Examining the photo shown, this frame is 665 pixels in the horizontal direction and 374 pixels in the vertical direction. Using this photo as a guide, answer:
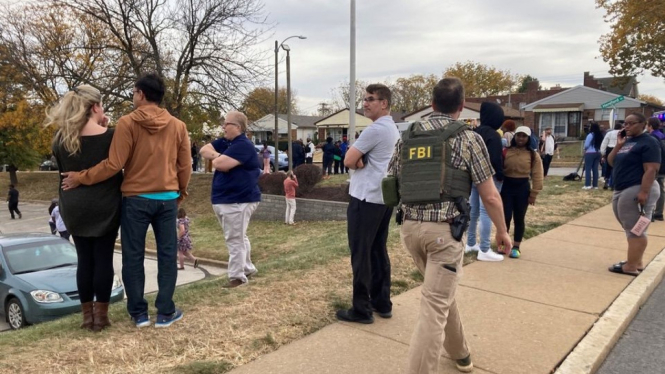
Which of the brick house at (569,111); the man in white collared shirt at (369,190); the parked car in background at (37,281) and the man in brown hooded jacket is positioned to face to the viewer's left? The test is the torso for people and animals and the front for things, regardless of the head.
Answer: the man in white collared shirt

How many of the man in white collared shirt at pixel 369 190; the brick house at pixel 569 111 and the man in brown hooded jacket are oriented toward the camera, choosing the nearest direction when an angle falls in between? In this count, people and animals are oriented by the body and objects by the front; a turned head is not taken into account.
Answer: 1

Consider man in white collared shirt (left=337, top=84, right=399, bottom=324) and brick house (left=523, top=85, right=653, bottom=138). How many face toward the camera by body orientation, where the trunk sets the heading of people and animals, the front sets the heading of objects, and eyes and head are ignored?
1

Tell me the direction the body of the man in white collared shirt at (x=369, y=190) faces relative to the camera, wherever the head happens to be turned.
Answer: to the viewer's left

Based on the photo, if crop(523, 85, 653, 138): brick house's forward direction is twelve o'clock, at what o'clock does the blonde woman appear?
The blonde woman is roughly at 12 o'clock from the brick house.

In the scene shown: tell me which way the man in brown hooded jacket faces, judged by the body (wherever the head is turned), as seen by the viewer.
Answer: away from the camera

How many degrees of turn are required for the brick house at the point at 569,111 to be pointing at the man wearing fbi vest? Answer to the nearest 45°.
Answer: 0° — it already faces them

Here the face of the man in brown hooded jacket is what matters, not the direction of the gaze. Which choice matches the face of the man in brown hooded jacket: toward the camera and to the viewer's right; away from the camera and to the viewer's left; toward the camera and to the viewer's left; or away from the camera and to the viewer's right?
away from the camera and to the viewer's left

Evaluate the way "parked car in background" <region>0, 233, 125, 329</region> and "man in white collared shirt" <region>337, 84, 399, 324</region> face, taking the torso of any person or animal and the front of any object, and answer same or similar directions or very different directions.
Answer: very different directions

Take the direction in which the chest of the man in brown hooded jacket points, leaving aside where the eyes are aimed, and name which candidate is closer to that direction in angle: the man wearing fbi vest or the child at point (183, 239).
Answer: the child

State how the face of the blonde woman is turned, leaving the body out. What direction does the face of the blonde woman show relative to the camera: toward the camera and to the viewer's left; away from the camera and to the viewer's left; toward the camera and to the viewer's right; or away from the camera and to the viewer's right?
away from the camera and to the viewer's right
